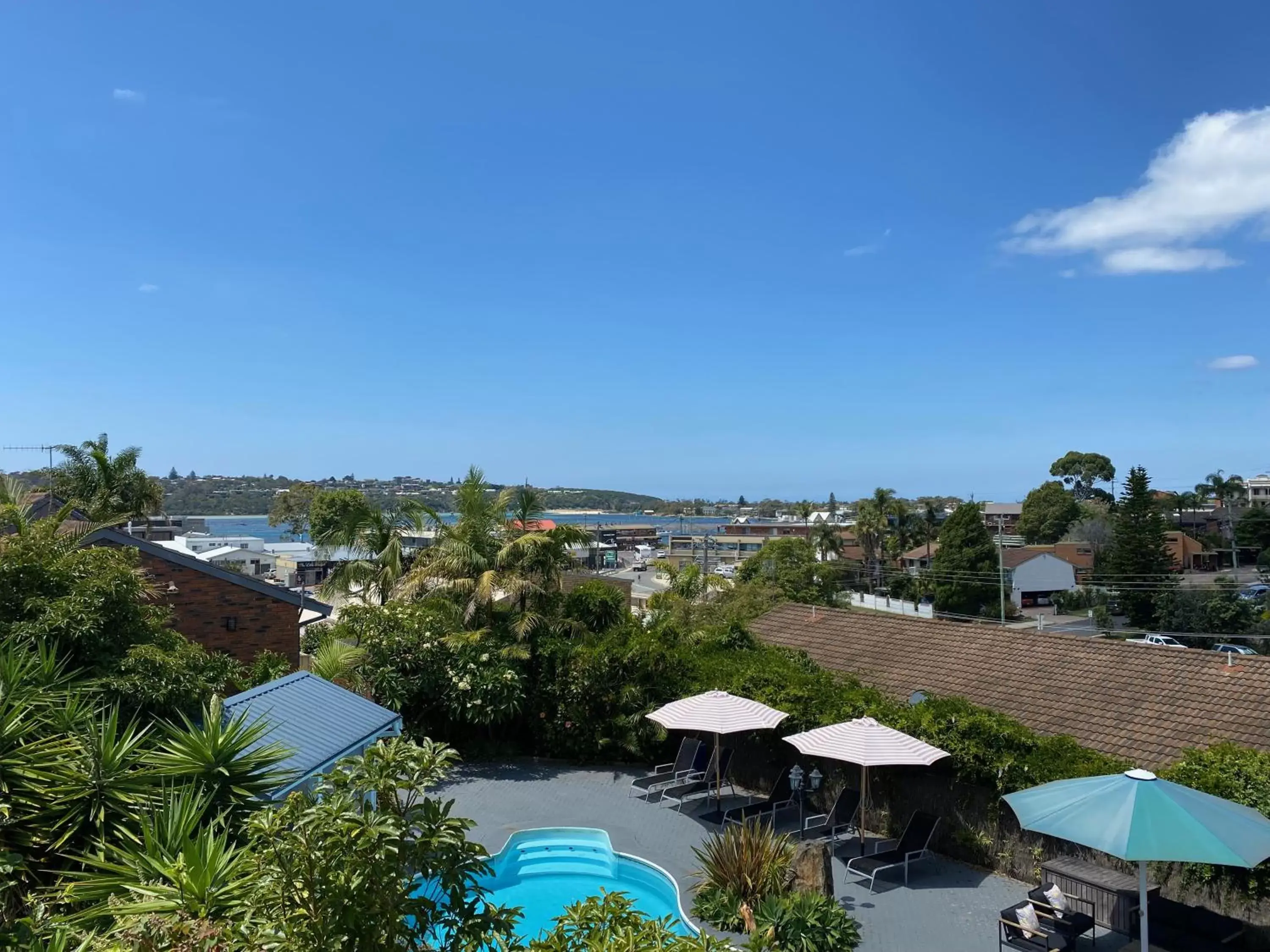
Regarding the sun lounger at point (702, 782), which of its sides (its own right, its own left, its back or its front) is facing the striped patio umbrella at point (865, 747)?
left

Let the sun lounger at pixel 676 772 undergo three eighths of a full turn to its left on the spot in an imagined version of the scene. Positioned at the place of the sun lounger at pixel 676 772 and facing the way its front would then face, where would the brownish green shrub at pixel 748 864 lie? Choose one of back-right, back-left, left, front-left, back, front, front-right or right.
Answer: right

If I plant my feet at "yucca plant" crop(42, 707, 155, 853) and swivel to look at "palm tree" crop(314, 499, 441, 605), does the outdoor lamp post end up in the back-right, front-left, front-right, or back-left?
front-right

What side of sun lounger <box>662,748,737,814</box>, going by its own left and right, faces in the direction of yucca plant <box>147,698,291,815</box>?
front

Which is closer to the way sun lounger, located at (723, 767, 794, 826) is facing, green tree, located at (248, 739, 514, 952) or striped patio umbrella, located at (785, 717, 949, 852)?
the green tree

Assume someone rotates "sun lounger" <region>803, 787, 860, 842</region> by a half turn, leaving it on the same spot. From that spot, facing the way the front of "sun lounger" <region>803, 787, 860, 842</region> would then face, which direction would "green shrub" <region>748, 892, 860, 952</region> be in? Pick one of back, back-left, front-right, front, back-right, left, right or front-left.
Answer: back-right

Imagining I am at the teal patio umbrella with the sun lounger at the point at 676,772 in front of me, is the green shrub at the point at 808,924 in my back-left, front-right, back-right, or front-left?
front-left

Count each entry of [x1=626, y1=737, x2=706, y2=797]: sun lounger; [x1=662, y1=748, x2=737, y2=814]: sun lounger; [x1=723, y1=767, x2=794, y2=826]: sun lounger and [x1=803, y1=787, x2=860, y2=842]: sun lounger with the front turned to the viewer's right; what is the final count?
0

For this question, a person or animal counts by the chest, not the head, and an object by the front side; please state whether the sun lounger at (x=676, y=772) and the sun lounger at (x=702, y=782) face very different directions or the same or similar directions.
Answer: same or similar directions

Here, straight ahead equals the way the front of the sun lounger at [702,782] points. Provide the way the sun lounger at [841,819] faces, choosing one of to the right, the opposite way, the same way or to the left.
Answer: the same way

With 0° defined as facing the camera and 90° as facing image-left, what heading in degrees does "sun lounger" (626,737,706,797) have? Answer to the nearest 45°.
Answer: approximately 45°

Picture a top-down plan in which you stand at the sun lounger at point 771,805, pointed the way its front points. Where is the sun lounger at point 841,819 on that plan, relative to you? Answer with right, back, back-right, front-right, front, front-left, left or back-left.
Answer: left

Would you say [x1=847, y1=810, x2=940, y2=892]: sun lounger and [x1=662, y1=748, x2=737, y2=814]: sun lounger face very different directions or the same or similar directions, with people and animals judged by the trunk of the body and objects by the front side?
same or similar directions

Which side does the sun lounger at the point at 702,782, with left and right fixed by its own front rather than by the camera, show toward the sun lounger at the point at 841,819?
left

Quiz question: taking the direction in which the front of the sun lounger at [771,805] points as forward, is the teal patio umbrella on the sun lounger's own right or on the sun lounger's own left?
on the sun lounger's own left

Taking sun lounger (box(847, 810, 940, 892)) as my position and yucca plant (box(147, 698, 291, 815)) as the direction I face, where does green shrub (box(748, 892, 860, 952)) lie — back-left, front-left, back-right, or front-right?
front-left

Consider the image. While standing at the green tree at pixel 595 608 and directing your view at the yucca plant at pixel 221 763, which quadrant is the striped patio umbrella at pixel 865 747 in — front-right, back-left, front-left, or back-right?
front-left

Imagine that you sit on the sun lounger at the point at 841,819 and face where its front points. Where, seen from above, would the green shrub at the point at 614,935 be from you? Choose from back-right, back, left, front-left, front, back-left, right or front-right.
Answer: front-left

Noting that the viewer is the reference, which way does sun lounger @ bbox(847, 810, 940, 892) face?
facing the viewer and to the left of the viewer
